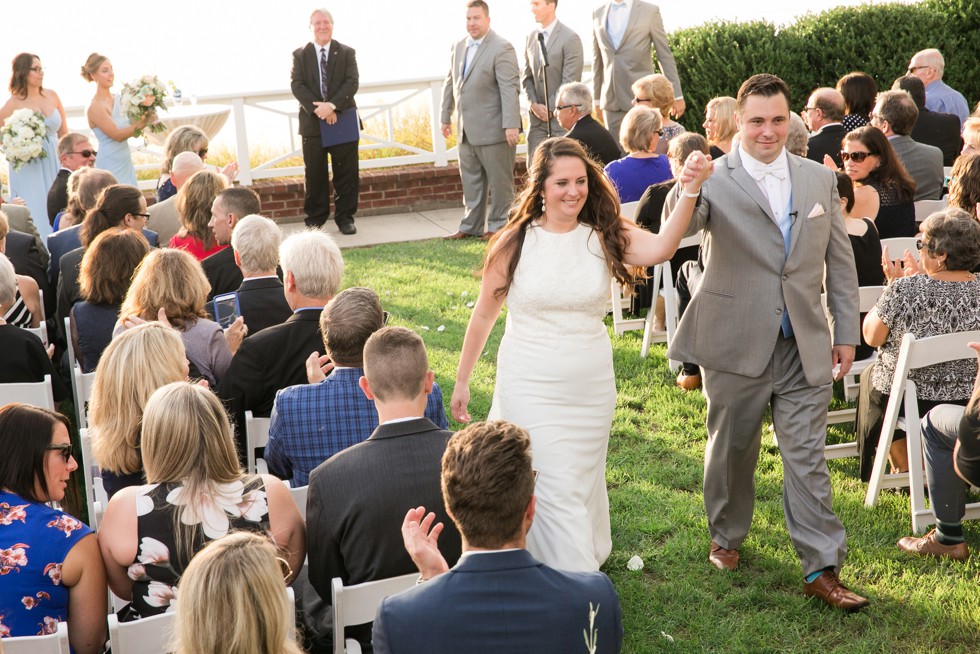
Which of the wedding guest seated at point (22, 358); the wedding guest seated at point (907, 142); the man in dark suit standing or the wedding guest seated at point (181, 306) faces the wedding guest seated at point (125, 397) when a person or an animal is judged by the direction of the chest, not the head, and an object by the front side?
the man in dark suit standing

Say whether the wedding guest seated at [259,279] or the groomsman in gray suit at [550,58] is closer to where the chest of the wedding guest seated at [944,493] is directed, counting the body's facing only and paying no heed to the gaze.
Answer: the wedding guest seated

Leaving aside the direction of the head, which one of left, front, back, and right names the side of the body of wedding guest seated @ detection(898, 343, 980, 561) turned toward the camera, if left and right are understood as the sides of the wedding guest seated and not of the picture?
left

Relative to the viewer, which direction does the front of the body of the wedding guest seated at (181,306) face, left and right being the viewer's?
facing away from the viewer and to the right of the viewer

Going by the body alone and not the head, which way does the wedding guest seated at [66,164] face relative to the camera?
to the viewer's right

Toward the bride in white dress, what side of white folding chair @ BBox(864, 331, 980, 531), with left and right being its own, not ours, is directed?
left

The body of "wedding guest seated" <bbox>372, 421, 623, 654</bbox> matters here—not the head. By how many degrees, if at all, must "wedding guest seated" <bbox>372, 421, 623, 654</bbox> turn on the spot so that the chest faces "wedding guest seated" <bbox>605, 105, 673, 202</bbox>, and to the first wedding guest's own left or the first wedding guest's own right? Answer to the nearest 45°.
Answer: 0° — they already face them

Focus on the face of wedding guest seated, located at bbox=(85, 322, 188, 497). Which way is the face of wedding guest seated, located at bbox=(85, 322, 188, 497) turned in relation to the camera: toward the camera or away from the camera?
away from the camera

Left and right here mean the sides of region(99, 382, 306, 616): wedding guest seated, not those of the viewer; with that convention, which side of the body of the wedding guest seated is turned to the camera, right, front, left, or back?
back

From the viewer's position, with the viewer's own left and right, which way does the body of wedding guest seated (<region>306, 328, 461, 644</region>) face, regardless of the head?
facing away from the viewer
